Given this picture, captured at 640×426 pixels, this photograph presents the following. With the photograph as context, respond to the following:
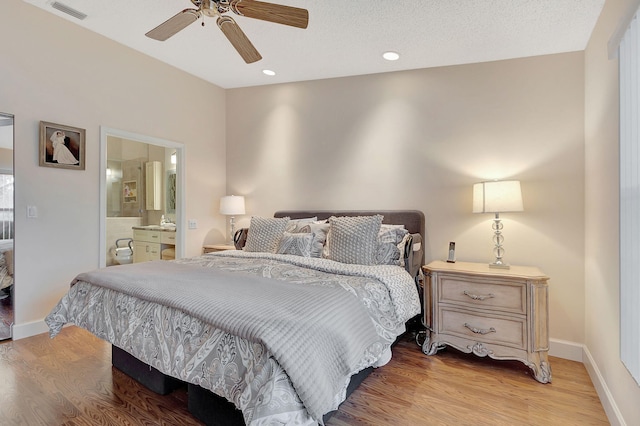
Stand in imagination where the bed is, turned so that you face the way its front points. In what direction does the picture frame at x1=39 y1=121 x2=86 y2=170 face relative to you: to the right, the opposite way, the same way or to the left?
to the left

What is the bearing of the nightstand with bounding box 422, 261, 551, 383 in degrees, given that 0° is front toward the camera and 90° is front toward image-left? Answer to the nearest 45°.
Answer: approximately 0°

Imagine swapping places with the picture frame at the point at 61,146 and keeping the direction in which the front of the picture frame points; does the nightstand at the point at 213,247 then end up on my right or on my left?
on my left

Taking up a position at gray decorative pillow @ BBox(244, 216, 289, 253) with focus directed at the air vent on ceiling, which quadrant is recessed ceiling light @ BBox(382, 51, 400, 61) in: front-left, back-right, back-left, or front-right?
back-left

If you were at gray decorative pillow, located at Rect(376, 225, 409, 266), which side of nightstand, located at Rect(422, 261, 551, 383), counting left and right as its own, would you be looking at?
right

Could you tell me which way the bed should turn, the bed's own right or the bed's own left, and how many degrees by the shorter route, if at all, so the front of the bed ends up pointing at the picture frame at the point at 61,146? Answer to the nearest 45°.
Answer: approximately 90° to the bed's own right

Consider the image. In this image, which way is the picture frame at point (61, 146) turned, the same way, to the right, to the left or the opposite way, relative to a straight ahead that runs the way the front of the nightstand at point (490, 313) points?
to the left

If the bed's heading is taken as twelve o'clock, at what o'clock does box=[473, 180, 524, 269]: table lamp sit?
The table lamp is roughly at 7 o'clock from the bed.

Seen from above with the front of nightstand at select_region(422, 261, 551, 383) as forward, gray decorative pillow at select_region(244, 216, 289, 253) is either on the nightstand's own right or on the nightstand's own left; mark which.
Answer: on the nightstand's own right
